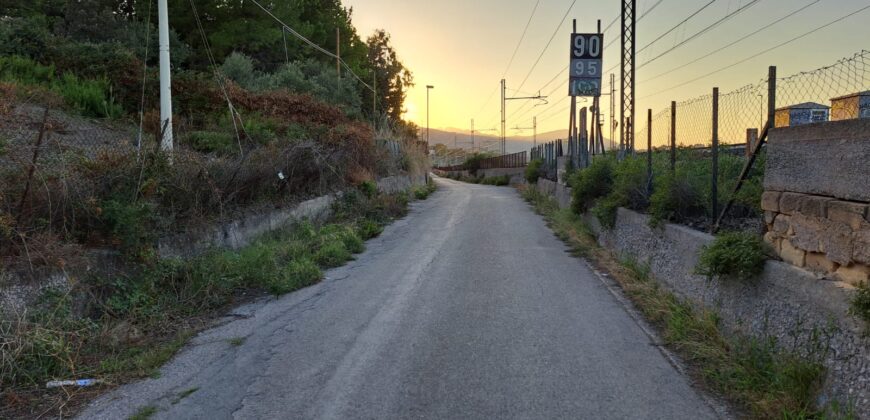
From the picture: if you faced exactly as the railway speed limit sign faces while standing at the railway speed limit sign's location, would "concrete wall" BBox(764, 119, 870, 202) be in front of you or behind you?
in front

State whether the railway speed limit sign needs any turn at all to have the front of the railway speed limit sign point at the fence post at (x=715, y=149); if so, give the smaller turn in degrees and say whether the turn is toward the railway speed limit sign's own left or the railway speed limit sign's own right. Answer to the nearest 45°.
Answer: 0° — it already faces it

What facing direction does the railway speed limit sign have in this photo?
toward the camera

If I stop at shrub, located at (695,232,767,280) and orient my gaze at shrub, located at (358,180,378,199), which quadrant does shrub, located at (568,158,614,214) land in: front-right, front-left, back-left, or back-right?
front-right

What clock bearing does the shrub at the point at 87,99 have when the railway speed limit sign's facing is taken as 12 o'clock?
The shrub is roughly at 2 o'clock from the railway speed limit sign.

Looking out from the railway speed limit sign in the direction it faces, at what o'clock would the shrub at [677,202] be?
The shrub is roughly at 12 o'clock from the railway speed limit sign.

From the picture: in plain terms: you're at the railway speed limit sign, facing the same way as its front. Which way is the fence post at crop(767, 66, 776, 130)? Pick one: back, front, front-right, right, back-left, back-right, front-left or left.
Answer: front

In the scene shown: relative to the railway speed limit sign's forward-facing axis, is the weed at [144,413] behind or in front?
in front

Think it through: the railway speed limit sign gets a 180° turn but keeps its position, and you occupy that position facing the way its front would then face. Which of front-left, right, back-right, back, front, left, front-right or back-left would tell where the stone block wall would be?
back

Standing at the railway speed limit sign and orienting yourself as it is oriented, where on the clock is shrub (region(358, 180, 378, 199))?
The shrub is roughly at 2 o'clock from the railway speed limit sign.

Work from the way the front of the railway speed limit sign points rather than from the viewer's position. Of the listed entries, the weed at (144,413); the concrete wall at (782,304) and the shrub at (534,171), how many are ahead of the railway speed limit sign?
2

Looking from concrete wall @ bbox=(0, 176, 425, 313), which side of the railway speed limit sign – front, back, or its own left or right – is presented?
front

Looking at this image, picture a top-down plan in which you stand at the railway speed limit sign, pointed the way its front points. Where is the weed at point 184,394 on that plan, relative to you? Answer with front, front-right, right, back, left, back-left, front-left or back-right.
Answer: front

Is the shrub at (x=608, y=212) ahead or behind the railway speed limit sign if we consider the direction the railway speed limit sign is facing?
ahead
